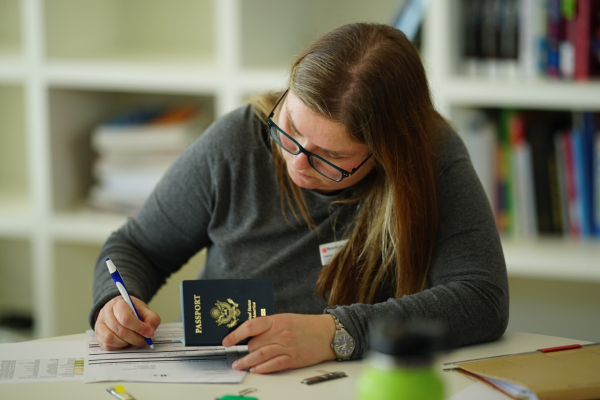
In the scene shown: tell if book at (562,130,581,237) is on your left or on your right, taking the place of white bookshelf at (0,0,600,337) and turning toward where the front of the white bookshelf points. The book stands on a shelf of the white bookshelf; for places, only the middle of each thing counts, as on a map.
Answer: on your left

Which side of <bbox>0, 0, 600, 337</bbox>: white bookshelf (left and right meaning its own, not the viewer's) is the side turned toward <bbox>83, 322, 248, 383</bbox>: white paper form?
front

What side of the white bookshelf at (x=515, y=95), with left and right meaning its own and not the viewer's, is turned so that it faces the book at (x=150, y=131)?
right

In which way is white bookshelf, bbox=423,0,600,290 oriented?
toward the camera

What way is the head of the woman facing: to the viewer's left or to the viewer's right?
to the viewer's left
